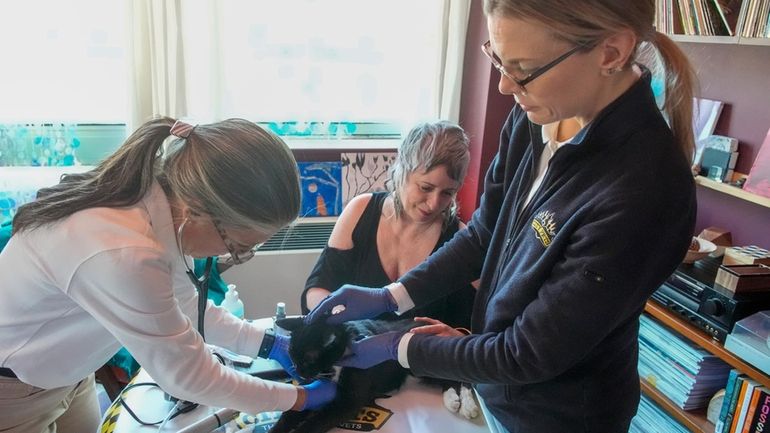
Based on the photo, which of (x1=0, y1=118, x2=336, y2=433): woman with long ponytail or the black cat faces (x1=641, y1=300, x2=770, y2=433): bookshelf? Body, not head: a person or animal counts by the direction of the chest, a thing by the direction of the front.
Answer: the woman with long ponytail

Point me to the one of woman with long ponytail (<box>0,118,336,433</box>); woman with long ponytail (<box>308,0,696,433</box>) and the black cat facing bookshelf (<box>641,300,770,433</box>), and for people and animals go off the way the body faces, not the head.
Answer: woman with long ponytail (<box>0,118,336,433</box>)

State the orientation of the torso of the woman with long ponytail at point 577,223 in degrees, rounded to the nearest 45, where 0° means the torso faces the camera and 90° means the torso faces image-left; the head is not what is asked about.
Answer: approximately 45°

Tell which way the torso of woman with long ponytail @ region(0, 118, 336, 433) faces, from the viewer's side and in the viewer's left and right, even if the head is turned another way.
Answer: facing to the right of the viewer

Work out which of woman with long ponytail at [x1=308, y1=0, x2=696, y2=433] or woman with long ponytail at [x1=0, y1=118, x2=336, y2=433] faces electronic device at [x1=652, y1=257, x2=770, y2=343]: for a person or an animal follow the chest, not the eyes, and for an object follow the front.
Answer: woman with long ponytail at [x1=0, y1=118, x2=336, y2=433]

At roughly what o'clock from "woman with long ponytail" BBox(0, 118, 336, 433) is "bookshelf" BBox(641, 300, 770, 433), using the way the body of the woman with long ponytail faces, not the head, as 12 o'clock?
The bookshelf is roughly at 12 o'clock from the woman with long ponytail.

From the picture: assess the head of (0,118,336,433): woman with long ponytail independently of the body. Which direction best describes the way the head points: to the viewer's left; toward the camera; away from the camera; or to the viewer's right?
to the viewer's right

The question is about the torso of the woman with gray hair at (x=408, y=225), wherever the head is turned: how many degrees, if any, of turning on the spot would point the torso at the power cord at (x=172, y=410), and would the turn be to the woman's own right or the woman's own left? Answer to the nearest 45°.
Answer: approximately 45° to the woman's own right

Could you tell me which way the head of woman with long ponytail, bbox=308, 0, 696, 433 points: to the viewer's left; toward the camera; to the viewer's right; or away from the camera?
to the viewer's left

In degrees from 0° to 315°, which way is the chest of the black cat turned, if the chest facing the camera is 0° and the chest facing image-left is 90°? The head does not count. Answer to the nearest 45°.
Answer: approximately 45°

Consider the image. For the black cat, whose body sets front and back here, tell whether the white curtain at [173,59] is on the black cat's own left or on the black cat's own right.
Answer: on the black cat's own right
